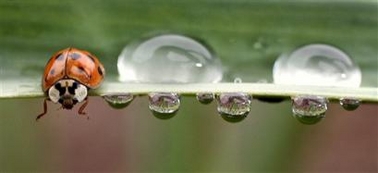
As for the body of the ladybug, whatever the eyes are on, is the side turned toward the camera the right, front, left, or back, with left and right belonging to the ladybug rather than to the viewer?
front
